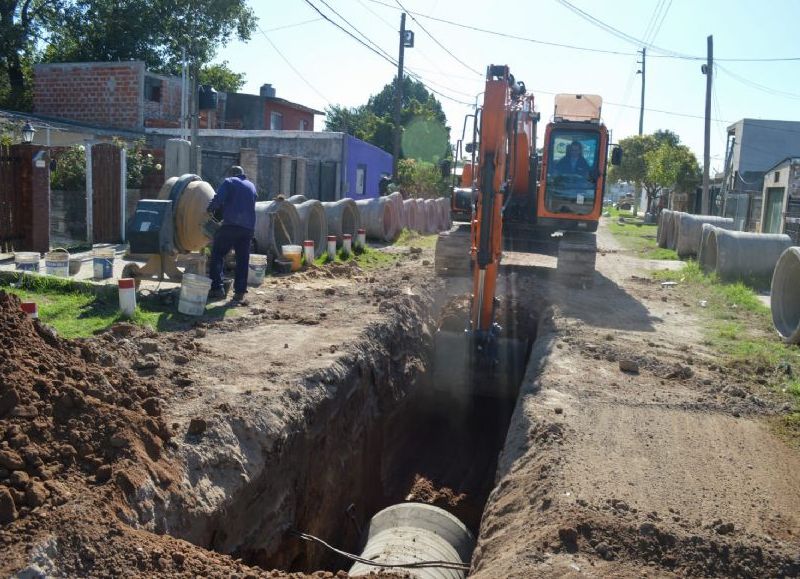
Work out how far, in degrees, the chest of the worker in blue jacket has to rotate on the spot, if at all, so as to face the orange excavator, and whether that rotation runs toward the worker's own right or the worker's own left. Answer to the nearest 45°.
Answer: approximately 90° to the worker's own right

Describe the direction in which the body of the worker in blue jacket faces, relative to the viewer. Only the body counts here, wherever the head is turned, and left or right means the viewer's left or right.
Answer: facing away from the viewer and to the left of the viewer

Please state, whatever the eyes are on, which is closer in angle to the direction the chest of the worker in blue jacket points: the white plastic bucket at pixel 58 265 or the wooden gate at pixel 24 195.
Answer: the wooden gate

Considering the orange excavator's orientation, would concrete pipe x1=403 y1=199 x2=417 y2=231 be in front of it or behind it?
behind

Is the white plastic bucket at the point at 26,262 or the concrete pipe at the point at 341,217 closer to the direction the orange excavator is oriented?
the white plastic bucket

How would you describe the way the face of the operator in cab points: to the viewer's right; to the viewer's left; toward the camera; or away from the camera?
toward the camera

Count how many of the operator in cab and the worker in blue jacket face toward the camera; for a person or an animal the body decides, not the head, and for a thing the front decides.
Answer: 1

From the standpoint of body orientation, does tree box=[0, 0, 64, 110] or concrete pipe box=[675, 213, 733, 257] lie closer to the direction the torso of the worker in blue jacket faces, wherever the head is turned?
the tree

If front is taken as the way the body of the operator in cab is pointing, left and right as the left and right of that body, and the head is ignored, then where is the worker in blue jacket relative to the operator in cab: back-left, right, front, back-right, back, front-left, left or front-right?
front-right

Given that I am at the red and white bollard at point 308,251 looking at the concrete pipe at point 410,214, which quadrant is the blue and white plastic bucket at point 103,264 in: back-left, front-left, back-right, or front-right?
back-left

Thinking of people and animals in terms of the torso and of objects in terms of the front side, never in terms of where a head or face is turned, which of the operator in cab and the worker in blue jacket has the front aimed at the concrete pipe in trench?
the operator in cab

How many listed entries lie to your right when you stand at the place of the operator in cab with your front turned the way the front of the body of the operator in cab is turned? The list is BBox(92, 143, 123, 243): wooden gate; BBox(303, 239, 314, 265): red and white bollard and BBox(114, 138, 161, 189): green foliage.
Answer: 3

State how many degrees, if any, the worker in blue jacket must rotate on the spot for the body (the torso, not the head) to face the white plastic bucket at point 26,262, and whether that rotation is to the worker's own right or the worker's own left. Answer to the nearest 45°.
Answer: approximately 45° to the worker's own left

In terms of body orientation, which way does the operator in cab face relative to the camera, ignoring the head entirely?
toward the camera

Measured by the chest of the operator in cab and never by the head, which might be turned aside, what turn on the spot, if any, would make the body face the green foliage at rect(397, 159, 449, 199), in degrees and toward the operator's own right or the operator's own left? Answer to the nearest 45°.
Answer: approximately 180°

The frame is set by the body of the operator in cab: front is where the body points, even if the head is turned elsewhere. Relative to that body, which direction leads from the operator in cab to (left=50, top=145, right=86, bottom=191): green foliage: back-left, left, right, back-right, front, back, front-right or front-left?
right

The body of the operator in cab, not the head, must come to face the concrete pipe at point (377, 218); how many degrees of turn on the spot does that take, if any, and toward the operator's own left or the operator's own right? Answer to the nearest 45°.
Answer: approximately 135° to the operator's own right

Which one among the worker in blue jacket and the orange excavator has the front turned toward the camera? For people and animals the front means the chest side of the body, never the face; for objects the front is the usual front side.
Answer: the orange excavator
